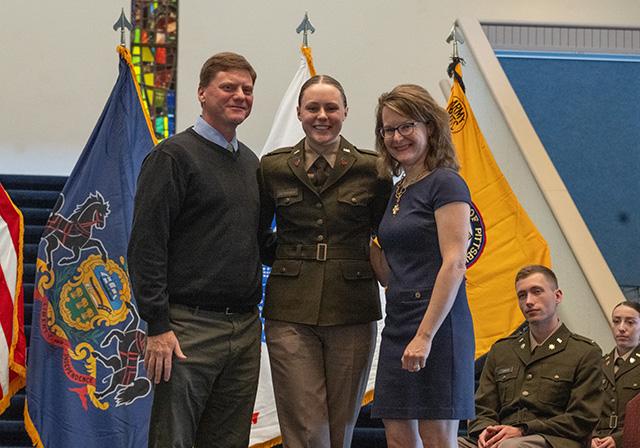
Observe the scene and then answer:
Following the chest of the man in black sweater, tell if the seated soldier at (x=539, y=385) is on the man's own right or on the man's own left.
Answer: on the man's own left

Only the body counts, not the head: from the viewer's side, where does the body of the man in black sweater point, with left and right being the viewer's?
facing the viewer and to the right of the viewer

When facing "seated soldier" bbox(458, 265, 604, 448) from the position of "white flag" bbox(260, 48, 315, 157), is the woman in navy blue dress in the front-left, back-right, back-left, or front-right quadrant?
front-right

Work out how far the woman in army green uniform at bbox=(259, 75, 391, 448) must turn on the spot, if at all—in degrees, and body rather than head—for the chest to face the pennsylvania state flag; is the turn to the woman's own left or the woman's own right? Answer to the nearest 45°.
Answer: approximately 135° to the woman's own right

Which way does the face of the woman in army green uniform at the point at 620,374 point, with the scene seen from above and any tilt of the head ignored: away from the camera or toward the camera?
toward the camera

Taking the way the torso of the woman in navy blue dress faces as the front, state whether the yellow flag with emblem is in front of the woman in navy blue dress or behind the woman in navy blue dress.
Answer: behind

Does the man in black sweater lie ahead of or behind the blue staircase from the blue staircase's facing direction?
ahead

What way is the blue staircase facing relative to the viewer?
toward the camera

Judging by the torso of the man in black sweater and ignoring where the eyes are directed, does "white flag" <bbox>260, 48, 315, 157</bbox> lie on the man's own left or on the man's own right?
on the man's own left

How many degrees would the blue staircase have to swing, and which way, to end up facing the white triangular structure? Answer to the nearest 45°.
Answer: approximately 90° to its left

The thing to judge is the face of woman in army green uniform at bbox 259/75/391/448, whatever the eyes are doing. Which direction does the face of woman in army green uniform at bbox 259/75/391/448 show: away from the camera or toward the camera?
toward the camera

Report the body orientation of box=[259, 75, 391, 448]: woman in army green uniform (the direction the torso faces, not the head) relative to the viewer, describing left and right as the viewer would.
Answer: facing the viewer

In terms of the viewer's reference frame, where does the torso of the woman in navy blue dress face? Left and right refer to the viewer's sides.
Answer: facing the viewer and to the left of the viewer

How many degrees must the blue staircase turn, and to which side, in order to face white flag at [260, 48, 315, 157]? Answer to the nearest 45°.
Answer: approximately 45° to its left
